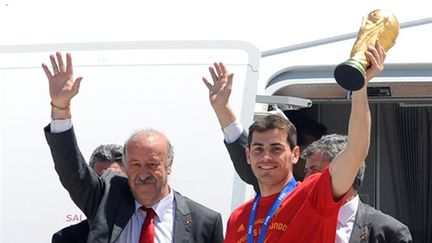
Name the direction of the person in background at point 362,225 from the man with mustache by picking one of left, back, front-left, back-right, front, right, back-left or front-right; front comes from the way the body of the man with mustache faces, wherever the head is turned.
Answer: left

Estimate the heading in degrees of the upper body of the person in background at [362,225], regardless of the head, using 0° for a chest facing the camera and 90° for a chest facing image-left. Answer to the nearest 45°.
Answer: approximately 45°

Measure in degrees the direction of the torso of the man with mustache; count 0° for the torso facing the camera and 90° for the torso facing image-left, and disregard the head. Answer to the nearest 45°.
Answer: approximately 0°

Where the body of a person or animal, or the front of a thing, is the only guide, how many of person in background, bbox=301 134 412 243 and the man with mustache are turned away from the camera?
0

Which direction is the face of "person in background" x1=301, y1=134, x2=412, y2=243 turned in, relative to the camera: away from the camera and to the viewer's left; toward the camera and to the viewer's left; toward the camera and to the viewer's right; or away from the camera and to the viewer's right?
toward the camera and to the viewer's left

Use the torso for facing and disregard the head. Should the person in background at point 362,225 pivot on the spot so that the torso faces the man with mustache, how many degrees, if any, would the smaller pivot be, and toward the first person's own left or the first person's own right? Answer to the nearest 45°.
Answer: approximately 45° to the first person's own right
